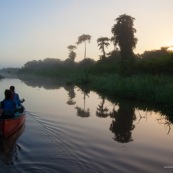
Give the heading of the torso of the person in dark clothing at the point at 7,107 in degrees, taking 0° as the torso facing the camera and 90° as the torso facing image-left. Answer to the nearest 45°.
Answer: approximately 180°
